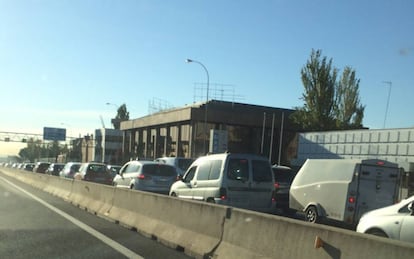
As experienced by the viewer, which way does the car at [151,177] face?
facing away from the viewer and to the left of the viewer

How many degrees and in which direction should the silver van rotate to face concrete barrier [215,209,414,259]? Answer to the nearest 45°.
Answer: approximately 135° to its left

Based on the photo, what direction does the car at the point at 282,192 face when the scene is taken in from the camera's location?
facing away from the viewer and to the left of the viewer

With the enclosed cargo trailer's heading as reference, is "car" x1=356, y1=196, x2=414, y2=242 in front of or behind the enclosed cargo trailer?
behind

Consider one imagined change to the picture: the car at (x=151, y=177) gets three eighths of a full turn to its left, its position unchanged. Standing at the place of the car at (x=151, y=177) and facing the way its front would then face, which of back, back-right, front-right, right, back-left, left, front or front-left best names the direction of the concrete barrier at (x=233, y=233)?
front

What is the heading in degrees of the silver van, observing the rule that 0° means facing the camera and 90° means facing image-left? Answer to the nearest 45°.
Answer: approximately 135°

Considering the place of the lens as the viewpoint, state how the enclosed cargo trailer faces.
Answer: facing away from the viewer and to the left of the viewer
